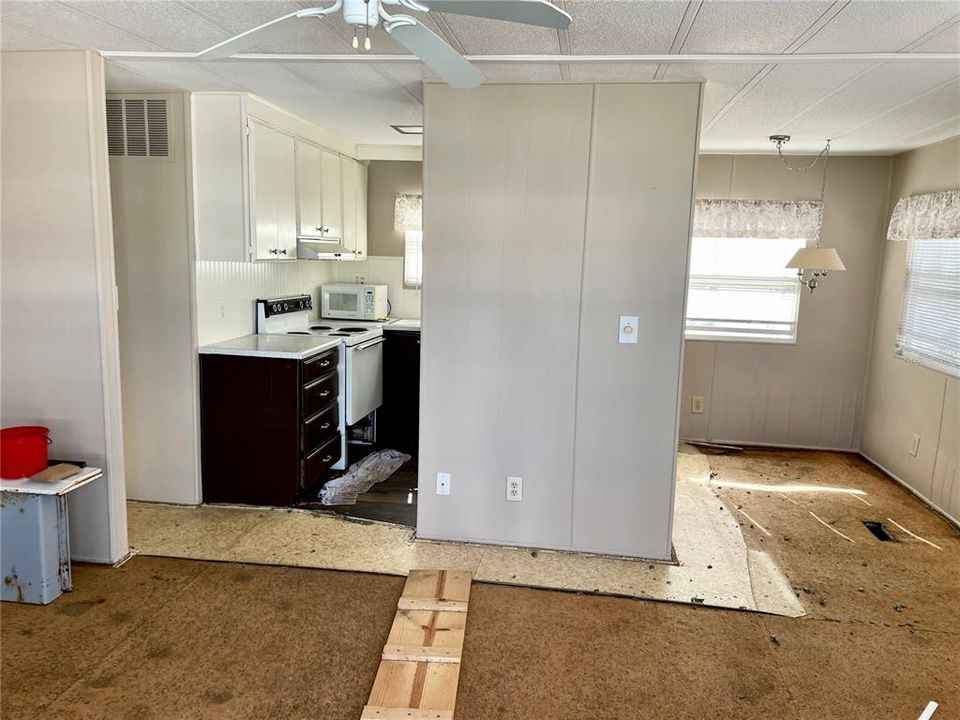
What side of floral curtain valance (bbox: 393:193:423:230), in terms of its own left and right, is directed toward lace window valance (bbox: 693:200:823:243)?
left

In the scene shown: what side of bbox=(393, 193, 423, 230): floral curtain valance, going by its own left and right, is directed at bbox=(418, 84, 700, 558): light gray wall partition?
front

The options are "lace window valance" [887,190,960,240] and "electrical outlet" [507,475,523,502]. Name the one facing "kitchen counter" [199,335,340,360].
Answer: the lace window valance

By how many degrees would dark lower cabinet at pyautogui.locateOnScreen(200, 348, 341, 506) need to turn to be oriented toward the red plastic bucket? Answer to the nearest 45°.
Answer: approximately 135° to its right

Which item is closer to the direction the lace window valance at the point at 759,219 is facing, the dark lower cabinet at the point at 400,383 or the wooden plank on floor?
the wooden plank on floor

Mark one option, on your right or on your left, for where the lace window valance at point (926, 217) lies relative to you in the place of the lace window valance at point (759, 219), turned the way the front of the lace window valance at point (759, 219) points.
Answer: on your left

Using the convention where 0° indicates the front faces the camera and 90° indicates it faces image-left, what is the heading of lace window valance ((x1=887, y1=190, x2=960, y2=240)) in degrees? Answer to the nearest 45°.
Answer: approximately 45°

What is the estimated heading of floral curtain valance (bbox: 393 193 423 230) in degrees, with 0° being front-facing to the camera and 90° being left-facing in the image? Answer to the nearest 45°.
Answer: approximately 0°

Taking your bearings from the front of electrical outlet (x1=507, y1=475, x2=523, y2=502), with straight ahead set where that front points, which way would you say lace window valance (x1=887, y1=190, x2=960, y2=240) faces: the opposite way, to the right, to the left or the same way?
to the right
